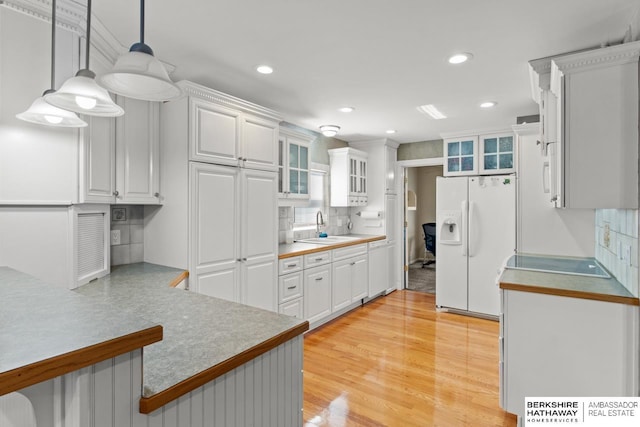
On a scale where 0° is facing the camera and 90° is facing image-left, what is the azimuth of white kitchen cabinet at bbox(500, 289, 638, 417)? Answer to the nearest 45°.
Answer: approximately 90°

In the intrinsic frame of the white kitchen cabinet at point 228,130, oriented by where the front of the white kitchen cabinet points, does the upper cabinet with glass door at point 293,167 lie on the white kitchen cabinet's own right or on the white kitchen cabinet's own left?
on the white kitchen cabinet's own left

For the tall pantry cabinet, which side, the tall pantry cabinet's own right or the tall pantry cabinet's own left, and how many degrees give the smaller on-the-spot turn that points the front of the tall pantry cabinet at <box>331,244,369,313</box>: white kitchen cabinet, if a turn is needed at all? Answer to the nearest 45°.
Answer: approximately 90° to the tall pantry cabinet's own left

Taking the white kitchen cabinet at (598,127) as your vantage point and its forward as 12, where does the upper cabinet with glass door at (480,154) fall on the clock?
The upper cabinet with glass door is roughly at 2 o'clock from the white kitchen cabinet.

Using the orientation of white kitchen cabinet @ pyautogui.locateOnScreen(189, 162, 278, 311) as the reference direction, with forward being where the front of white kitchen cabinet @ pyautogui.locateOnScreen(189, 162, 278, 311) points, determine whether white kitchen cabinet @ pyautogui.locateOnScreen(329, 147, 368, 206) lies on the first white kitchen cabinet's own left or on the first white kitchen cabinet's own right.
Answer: on the first white kitchen cabinet's own left

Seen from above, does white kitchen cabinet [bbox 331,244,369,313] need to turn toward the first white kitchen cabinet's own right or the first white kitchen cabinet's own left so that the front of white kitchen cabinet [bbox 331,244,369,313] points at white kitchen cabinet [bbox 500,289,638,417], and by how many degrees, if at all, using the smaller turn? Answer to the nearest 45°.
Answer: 0° — it already faces it

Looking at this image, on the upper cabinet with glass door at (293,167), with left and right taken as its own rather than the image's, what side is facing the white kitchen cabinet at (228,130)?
right

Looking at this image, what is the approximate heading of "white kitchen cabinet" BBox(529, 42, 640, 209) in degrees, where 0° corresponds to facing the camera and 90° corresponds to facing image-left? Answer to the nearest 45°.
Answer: approximately 90°

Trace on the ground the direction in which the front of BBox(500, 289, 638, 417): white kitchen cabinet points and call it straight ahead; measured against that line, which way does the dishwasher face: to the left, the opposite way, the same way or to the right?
the opposite way

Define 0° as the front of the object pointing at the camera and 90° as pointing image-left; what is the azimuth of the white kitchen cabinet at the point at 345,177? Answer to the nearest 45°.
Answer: approximately 315°

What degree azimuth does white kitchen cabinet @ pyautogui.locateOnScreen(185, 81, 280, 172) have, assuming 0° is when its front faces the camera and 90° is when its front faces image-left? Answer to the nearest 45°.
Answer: approximately 315°

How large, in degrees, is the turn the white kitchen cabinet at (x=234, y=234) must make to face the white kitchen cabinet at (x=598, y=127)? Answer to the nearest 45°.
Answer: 0° — it already faces it
